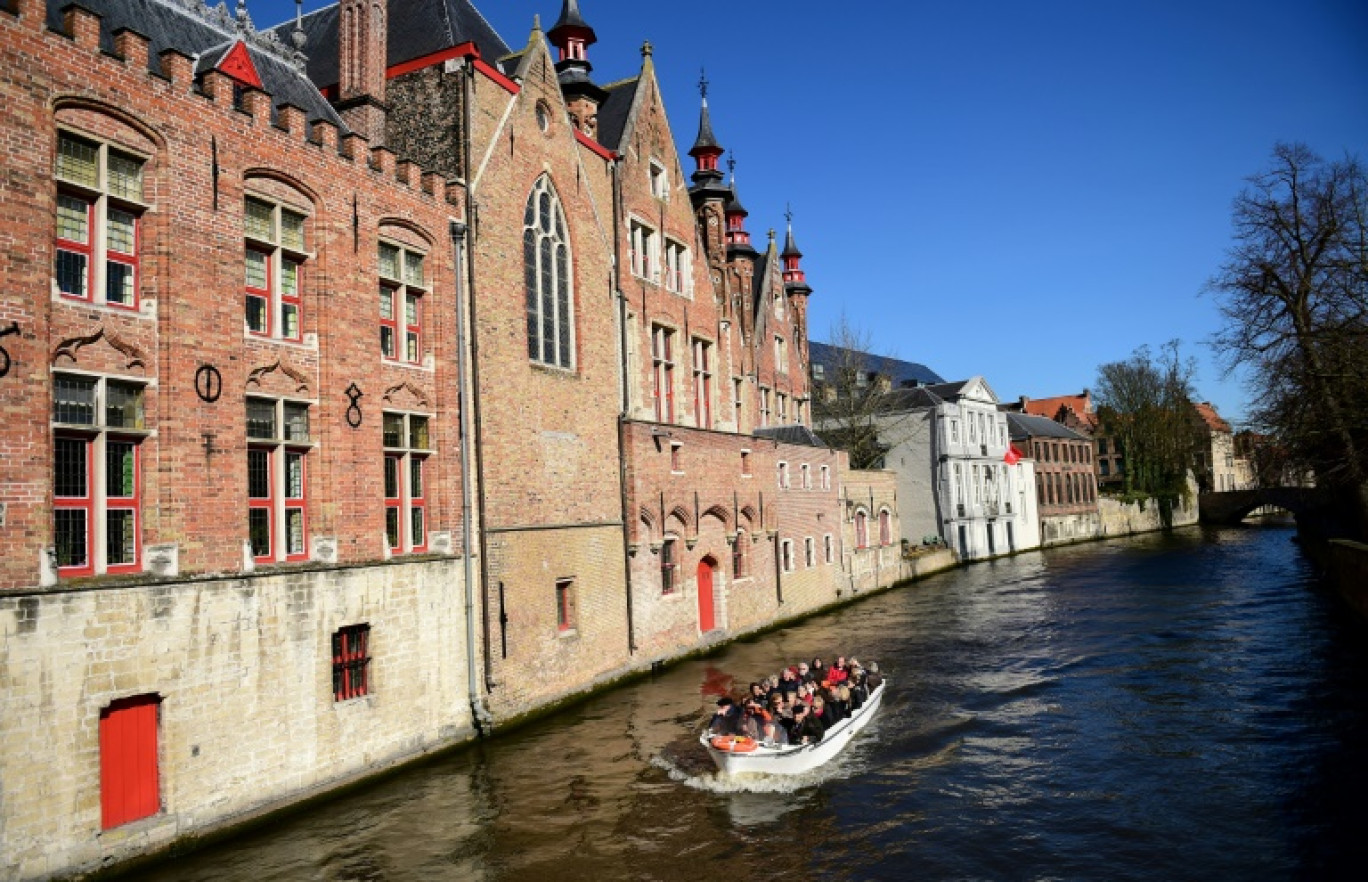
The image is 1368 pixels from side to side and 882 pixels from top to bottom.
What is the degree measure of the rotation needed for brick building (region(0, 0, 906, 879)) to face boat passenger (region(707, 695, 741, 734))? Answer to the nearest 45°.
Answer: approximately 45° to its left

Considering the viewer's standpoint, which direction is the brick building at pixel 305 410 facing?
facing the viewer and to the right of the viewer

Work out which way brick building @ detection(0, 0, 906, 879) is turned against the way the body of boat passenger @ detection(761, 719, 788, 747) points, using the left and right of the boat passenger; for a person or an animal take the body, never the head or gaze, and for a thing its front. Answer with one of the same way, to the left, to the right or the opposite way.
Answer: to the left

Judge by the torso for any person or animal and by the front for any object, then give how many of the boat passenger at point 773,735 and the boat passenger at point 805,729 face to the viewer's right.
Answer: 0

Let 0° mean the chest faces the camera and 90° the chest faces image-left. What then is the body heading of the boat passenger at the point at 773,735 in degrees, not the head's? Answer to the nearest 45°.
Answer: approximately 45°

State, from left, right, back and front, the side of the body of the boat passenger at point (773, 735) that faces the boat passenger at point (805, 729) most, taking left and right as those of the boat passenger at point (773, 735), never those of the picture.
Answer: back

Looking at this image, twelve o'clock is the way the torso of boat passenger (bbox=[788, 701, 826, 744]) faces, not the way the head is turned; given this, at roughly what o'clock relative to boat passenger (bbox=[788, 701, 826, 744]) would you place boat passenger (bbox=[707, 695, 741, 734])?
boat passenger (bbox=[707, 695, 741, 734]) is roughly at 1 o'clock from boat passenger (bbox=[788, 701, 826, 744]).

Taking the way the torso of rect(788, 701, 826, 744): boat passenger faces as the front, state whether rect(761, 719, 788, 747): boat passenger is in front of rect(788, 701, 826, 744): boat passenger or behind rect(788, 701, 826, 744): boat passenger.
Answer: in front

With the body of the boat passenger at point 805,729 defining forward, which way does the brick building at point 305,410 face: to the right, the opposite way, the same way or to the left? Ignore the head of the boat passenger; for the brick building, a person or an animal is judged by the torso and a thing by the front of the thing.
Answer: to the left

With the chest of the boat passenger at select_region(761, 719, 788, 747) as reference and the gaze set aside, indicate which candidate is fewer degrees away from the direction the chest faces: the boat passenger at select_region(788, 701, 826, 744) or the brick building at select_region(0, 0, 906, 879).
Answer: the brick building

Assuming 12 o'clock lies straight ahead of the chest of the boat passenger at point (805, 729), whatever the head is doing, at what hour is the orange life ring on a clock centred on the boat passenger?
The orange life ring is roughly at 12 o'clock from the boat passenger.

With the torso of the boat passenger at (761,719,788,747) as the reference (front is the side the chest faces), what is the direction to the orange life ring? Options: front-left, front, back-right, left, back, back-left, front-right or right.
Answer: front

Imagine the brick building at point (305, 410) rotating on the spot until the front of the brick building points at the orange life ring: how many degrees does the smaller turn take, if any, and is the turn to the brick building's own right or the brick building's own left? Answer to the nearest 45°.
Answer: approximately 45° to the brick building's own left

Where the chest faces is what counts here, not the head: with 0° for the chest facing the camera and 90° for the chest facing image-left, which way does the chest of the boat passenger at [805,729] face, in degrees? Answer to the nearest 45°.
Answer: approximately 45°
